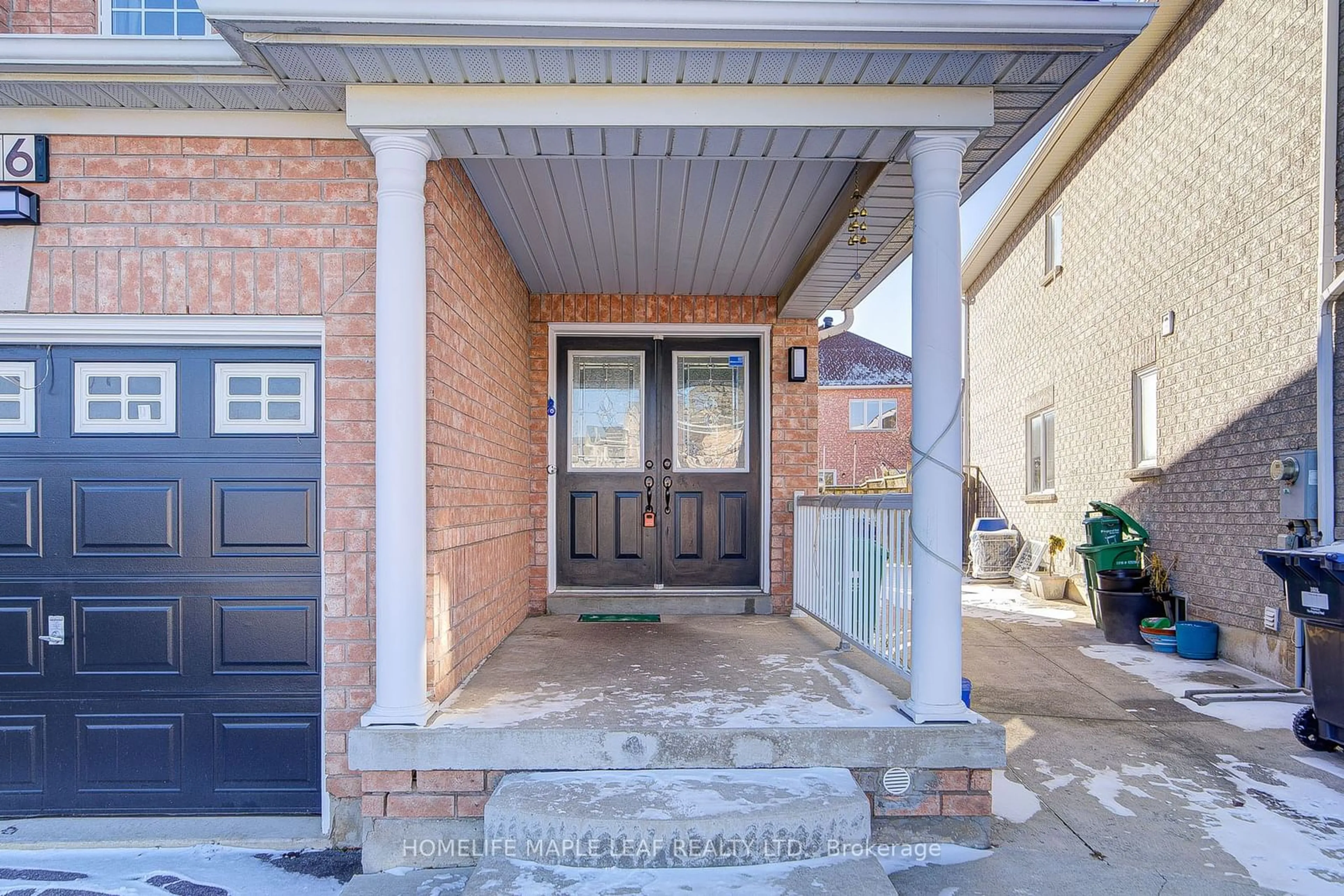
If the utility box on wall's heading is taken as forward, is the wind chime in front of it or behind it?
in front

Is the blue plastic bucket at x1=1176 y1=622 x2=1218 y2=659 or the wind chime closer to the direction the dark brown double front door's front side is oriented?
the wind chime

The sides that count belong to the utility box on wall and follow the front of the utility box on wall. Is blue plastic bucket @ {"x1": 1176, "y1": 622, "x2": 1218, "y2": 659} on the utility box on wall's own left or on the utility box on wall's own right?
on the utility box on wall's own right

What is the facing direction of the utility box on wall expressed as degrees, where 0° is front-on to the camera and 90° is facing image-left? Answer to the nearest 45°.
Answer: approximately 45°

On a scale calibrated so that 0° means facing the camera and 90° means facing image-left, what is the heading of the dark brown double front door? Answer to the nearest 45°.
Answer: approximately 0°

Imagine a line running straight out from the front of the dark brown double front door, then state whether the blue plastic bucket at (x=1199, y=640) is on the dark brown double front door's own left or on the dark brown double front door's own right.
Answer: on the dark brown double front door's own left

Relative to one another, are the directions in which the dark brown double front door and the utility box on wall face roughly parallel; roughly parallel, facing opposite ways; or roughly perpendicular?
roughly perpendicular

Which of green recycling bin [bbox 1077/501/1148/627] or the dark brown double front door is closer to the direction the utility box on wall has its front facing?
the dark brown double front door

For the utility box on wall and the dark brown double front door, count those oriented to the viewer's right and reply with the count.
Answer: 0
